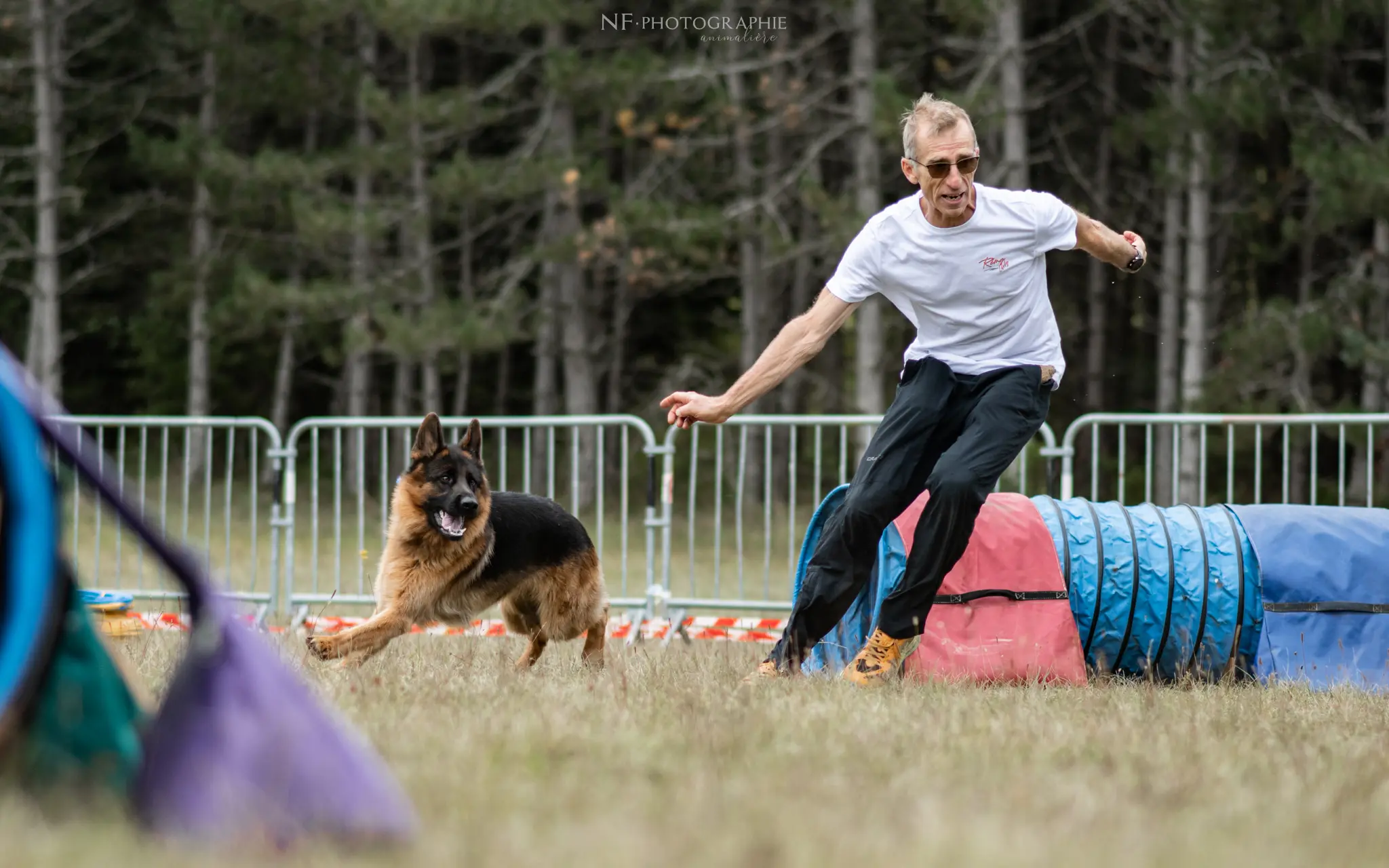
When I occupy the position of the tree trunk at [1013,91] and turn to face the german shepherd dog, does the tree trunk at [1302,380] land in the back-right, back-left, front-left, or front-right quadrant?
back-left

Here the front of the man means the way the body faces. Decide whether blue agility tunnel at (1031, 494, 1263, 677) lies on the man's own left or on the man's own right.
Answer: on the man's own left

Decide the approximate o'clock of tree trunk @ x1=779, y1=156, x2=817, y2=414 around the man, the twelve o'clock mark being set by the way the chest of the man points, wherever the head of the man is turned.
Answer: The tree trunk is roughly at 6 o'clock from the man.

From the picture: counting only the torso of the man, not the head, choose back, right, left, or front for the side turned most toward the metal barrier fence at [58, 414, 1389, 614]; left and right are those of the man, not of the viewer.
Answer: back

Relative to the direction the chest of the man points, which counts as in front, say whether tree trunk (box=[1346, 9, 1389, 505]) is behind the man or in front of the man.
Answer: behind

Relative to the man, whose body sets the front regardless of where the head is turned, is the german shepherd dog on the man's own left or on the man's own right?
on the man's own right

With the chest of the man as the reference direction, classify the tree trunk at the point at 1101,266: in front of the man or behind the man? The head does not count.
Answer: behind

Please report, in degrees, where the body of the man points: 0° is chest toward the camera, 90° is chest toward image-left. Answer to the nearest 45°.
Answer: approximately 0°

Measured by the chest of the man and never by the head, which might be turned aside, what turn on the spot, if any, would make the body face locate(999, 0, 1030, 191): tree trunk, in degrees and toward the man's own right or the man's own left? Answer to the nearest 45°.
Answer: approximately 180°

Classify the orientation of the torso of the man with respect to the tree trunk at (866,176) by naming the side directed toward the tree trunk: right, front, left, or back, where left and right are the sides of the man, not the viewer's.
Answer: back
